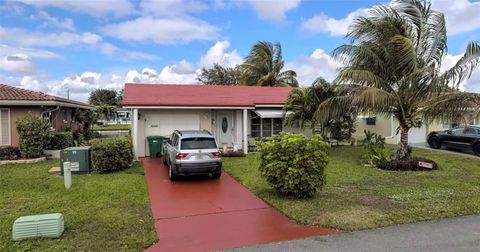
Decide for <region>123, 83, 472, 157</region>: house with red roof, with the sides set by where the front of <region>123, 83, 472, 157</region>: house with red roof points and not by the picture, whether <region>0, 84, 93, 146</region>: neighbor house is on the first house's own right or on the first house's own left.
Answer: on the first house's own right

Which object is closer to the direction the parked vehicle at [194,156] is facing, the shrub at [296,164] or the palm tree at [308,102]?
the palm tree

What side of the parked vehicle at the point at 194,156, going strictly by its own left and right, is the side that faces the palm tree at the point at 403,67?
right

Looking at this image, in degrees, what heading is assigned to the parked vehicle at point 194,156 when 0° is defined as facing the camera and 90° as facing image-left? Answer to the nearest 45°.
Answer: approximately 180°

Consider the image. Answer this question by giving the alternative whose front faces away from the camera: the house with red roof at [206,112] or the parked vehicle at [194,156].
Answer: the parked vehicle

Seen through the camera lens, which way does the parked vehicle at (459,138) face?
facing away from the viewer and to the left of the viewer

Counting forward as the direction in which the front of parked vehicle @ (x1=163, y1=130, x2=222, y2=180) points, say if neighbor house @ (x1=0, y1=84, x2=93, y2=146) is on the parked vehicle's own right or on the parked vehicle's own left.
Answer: on the parked vehicle's own left

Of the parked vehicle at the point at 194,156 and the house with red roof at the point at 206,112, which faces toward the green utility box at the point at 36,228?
the house with red roof

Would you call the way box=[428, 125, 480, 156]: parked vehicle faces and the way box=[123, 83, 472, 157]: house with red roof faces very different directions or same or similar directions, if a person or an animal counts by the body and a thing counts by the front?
very different directions

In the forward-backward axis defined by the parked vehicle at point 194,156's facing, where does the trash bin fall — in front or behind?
in front

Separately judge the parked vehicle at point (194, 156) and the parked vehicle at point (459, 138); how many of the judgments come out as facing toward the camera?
0

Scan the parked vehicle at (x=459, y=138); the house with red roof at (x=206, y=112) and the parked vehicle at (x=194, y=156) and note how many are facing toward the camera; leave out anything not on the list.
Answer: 1

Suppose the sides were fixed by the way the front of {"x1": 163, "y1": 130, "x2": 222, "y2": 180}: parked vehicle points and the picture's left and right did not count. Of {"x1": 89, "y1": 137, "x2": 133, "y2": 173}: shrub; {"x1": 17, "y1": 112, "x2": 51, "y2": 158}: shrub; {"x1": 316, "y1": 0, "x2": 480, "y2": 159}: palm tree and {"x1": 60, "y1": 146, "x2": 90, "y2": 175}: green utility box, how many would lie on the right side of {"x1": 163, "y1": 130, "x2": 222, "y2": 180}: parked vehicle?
1

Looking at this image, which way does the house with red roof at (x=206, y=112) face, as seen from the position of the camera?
facing the viewer

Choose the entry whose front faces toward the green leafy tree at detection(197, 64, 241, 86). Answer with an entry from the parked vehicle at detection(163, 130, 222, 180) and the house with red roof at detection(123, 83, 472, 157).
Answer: the parked vehicle

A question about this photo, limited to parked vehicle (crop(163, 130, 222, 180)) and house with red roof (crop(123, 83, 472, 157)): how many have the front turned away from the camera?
1
